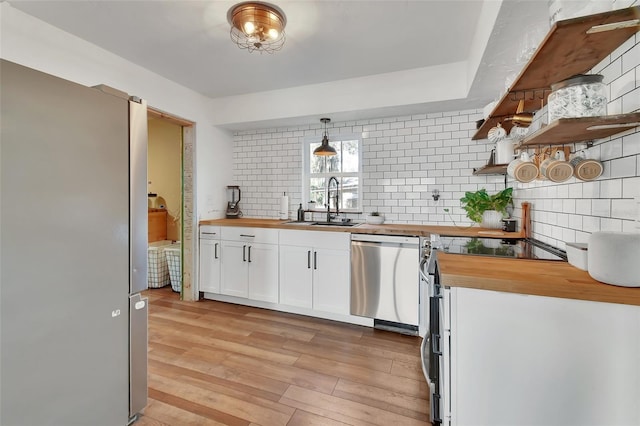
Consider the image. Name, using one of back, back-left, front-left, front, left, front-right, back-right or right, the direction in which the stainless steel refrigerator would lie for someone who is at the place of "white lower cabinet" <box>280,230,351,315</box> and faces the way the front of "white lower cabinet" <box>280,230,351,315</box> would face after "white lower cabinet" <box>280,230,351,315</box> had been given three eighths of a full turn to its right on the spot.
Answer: back-left

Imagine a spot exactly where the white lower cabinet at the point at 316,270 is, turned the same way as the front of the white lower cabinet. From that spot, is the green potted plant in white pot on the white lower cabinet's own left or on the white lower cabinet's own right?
on the white lower cabinet's own left

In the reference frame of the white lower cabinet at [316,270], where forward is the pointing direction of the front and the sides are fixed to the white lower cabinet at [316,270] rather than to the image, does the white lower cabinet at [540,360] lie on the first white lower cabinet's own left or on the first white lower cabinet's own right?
on the first white lower cabinet's own left

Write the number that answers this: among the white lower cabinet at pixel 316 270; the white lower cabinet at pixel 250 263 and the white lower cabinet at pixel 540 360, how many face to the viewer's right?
0

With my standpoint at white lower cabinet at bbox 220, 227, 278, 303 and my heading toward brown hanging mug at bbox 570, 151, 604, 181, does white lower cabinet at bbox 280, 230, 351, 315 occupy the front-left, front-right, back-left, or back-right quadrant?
front-left

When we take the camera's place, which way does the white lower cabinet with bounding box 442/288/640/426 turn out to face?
facing to the left of the viewer

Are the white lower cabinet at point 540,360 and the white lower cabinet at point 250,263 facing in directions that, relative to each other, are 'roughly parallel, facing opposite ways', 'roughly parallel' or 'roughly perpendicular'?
roughly perpendicular

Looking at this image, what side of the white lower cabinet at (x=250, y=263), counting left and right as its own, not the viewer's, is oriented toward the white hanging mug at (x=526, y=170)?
left

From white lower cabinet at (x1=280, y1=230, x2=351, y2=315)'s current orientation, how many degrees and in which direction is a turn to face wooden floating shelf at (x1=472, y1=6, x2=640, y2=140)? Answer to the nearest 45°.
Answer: approximately 90° to its left

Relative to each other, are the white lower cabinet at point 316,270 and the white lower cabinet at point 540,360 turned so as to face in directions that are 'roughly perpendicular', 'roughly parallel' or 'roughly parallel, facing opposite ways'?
roughly perpendicular

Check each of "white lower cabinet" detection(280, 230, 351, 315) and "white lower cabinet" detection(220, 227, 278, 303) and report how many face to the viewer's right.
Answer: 0

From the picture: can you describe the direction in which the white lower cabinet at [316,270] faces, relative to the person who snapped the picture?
facing the viewer and to the left of the viewer

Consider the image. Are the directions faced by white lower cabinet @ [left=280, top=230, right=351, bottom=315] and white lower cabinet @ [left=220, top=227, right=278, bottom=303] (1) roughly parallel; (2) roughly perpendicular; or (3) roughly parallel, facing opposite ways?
roughly parallel

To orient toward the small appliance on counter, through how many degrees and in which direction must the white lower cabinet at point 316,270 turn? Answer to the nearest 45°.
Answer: approximately 90° to its right

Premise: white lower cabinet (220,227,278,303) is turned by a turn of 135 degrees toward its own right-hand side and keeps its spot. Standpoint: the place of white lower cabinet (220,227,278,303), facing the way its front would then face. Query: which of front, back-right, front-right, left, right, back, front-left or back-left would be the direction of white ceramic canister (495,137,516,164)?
back-right
